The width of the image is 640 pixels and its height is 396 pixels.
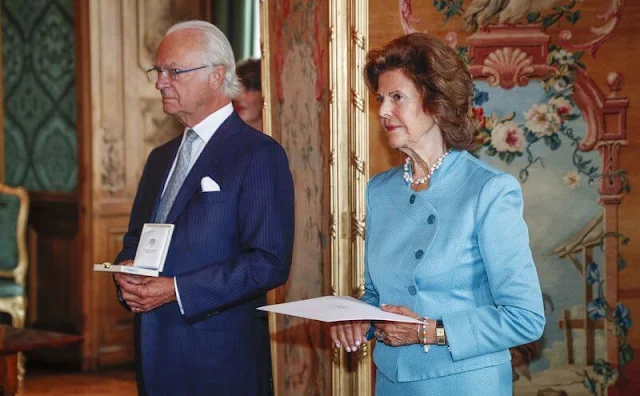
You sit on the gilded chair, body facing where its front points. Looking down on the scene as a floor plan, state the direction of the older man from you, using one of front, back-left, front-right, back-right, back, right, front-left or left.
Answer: front

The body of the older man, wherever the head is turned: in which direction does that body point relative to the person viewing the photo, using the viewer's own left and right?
facing the viewer and to the left of the viewer

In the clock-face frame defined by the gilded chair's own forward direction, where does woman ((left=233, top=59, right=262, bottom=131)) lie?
The woman is roughly at 11 o'clock from the gilded chair.

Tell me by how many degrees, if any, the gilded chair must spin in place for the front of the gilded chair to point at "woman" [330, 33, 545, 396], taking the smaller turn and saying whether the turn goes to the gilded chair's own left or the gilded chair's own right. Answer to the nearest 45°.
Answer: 0° — it already faces them

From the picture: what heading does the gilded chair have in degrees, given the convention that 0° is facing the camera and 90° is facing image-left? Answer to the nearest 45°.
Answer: approximately 0°

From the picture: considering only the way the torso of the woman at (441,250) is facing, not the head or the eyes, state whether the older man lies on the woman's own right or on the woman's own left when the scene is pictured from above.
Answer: on the woman's own right

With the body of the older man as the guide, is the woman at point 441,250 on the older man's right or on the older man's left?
on the older man's left

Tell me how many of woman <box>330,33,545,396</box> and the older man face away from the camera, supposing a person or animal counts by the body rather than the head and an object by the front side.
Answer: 0

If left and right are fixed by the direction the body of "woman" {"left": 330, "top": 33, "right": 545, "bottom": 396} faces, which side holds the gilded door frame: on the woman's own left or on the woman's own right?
on the woman's own right

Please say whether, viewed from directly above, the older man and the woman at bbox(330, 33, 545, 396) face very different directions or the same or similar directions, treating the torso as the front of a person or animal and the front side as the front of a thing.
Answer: same or similar directions
